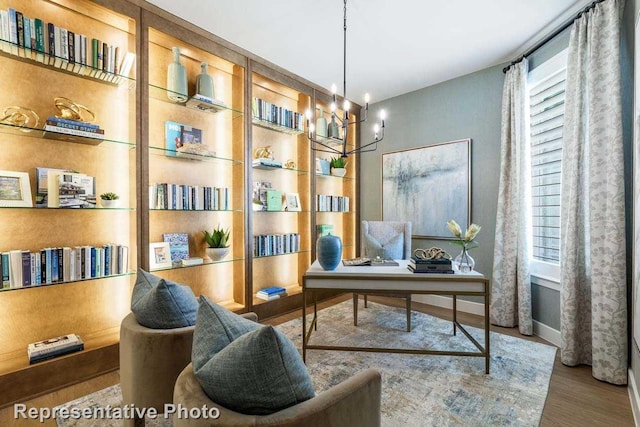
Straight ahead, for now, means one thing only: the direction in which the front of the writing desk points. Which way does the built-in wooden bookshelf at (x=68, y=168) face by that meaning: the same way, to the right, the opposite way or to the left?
to the right

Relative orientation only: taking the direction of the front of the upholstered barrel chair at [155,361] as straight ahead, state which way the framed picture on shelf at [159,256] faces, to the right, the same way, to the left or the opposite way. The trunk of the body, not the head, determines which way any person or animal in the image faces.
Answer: to the right

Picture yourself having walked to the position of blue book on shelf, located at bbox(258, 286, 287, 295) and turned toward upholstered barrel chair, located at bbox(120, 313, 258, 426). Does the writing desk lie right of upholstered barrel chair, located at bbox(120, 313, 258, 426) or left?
left

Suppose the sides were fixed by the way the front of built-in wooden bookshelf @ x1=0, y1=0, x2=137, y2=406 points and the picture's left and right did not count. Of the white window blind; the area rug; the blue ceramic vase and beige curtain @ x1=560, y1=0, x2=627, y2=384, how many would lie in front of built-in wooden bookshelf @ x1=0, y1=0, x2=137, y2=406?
4

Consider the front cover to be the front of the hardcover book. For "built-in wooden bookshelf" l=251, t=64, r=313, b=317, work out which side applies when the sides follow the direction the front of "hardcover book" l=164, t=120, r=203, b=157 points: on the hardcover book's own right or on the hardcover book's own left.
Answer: on the hardcover book's own left

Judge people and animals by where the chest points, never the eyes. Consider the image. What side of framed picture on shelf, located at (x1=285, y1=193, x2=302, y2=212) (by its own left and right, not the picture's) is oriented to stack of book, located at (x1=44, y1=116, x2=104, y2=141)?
right

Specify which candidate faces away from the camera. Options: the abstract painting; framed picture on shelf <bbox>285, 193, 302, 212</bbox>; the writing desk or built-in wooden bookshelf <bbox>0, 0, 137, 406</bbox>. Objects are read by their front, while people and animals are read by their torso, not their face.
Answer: the writing desk

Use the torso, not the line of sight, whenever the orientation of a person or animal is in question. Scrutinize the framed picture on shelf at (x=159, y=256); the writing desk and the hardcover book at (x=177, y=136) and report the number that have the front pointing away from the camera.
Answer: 1

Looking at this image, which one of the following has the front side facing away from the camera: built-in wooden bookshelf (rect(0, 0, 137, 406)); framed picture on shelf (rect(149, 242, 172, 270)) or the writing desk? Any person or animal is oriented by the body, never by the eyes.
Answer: the writing desk

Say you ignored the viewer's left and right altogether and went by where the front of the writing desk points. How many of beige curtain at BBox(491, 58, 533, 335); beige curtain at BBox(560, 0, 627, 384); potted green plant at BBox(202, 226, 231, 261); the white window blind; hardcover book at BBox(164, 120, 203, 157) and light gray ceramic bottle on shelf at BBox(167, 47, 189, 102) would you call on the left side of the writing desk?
3

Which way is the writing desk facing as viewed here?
away from the camera

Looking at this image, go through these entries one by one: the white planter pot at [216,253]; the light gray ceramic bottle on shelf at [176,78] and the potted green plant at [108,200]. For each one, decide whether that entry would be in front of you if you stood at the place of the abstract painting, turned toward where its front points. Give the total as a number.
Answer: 3

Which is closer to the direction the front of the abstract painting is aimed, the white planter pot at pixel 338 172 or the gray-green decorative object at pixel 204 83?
the gray-green decorative object

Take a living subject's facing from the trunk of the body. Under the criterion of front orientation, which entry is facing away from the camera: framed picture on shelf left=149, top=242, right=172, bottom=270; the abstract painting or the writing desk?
the writing desk
